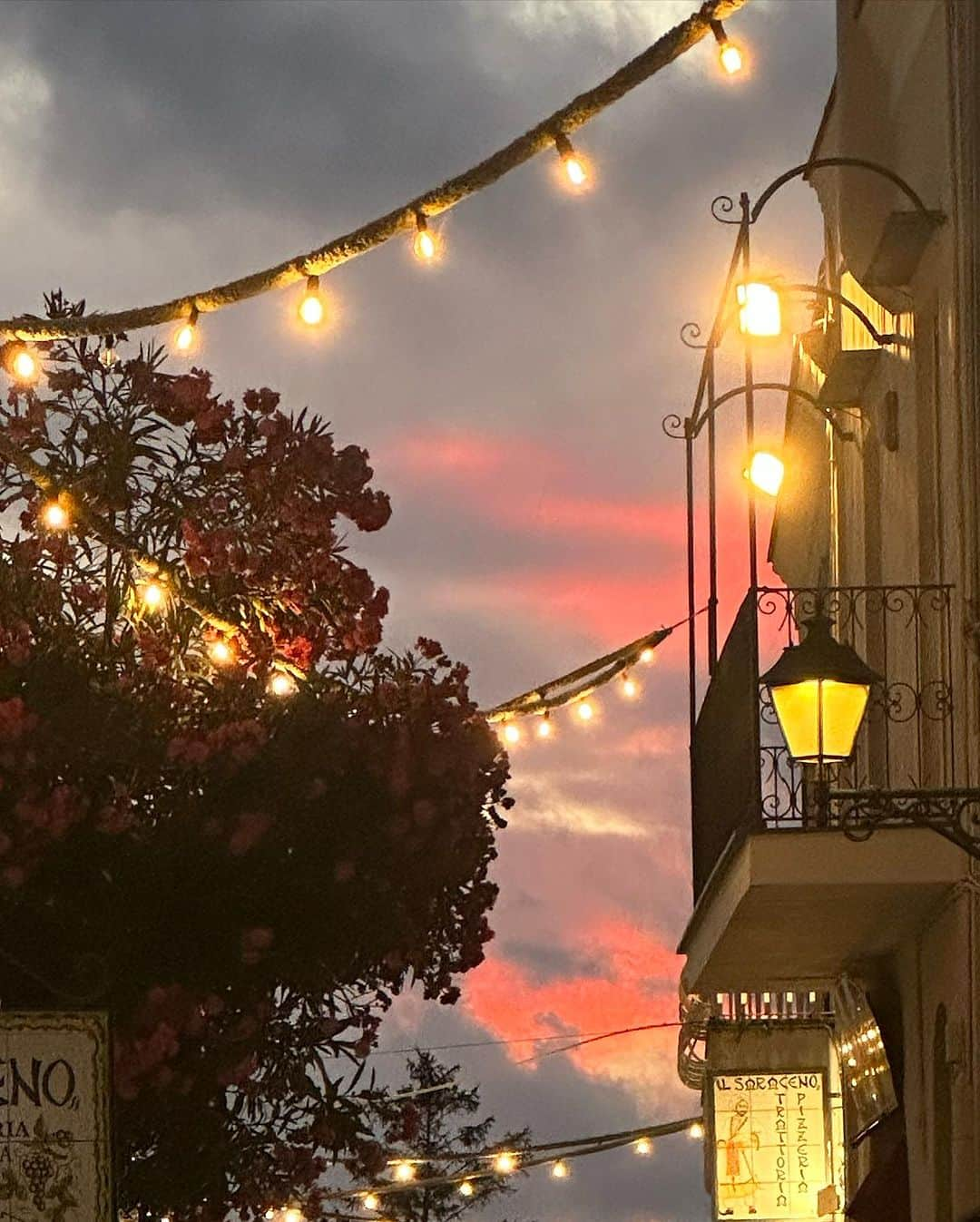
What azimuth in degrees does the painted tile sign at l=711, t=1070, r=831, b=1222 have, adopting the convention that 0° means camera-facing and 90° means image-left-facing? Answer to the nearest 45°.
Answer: approximately 0°

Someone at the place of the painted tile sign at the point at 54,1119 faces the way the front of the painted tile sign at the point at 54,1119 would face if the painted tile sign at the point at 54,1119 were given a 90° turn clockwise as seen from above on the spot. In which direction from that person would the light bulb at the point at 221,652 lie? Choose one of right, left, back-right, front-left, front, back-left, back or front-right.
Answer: right

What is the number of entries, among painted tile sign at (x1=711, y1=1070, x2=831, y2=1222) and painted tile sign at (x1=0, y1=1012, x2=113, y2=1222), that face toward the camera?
2

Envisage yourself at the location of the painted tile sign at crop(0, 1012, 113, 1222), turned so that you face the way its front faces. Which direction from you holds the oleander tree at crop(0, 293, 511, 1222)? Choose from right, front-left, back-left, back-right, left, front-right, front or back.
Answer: back

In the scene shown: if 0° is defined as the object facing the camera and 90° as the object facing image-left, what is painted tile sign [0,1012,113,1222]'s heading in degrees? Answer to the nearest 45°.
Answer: approximately 0°

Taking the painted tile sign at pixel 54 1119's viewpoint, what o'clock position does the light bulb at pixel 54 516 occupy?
The light bulb is roughly at 6 o'clock from the painted tile sign.
